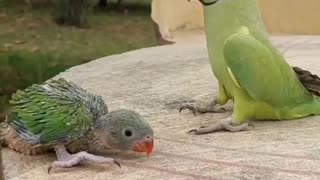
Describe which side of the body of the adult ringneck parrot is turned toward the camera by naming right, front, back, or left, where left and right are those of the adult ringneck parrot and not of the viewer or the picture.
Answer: left

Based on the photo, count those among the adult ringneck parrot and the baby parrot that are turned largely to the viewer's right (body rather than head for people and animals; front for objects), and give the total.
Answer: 1

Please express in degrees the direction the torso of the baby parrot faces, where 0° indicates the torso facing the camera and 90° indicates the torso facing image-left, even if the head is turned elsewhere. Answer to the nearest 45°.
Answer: approximately 270°

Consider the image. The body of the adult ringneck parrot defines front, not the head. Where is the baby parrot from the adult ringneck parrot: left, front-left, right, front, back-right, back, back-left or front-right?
front-left

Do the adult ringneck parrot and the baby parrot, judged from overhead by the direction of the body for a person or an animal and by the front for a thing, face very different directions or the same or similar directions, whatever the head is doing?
very different directions

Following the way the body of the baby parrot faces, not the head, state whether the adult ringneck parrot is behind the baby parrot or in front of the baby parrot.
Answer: in front

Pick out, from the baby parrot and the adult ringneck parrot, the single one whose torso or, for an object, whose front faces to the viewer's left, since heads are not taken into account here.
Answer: the adult ringneck parrot
